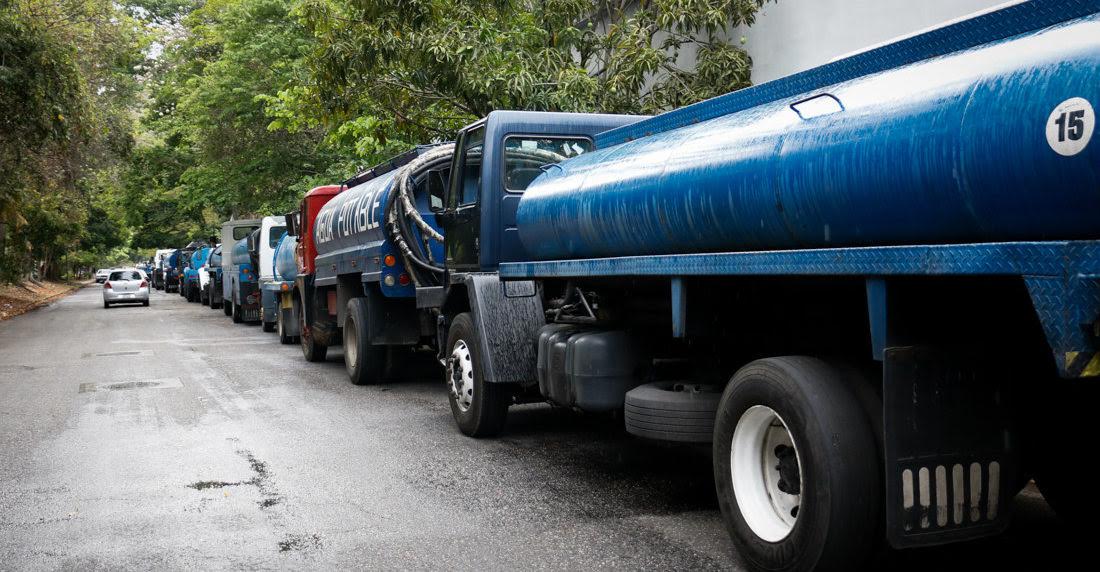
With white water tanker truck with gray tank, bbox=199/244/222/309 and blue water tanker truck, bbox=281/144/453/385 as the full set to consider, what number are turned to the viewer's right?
0

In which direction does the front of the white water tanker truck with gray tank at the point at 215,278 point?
away from the camera

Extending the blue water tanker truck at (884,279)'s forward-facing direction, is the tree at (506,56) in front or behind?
in front

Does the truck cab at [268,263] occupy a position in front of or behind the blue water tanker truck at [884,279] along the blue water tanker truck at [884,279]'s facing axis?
in front

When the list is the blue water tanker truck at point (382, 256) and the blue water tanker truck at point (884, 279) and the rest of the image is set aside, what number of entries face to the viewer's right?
0

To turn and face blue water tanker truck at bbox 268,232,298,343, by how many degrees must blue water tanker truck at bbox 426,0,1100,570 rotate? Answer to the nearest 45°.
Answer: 0° — it already faces it

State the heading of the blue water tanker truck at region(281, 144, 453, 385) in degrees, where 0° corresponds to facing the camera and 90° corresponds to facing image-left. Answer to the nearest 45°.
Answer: approximately 135°

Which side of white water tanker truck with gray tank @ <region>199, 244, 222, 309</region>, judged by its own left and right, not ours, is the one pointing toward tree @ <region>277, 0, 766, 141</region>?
back

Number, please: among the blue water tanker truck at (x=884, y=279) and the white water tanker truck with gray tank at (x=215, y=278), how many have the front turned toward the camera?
0

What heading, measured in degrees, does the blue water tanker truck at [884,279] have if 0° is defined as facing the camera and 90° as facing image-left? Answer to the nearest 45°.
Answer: approximately 135°

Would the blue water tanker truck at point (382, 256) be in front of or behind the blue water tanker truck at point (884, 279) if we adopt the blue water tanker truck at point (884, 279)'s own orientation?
in front

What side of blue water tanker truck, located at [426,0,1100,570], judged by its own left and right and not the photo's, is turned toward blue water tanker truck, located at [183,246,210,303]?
front
